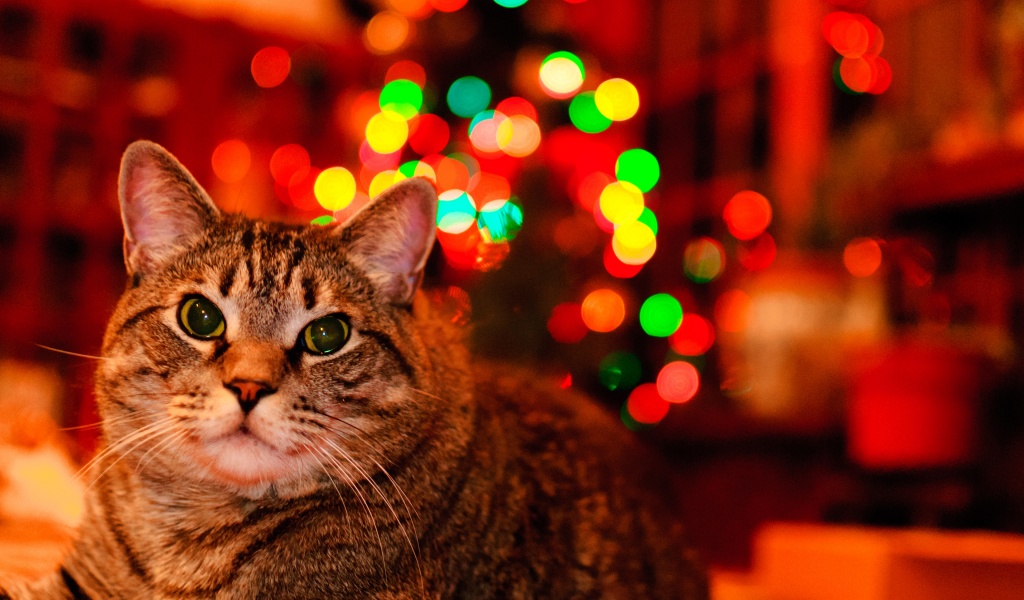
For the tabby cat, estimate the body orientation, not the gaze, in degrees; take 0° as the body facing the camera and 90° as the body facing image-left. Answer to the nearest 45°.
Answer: approximately 45°
